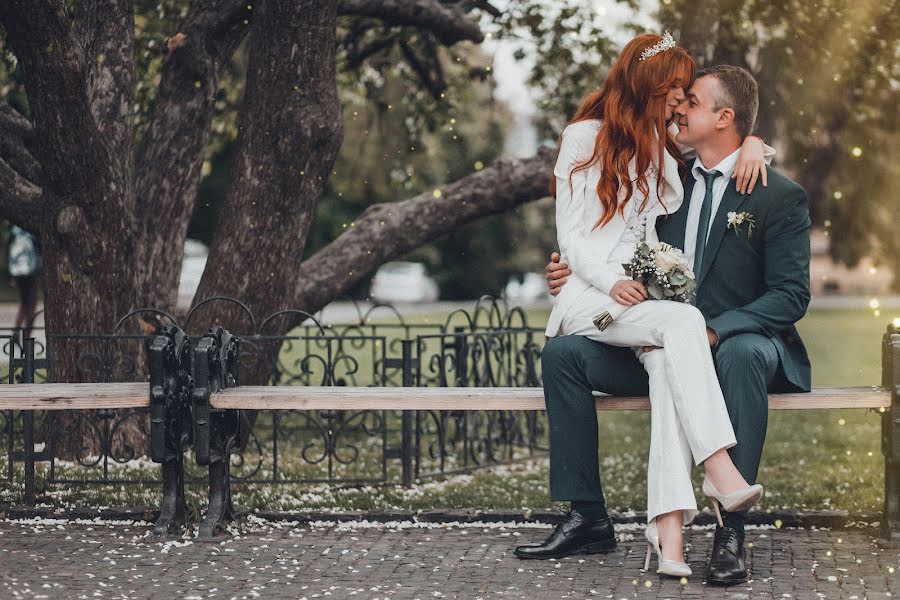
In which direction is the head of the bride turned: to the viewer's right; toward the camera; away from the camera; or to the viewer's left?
to the viewer's right

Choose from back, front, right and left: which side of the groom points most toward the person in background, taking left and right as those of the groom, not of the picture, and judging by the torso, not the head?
right

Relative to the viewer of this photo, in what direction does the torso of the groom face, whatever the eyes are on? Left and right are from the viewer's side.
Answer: facing the viewer and to the left of the viewer

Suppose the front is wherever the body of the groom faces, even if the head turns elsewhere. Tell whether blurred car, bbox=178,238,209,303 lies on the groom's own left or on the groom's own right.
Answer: on the groom's own right

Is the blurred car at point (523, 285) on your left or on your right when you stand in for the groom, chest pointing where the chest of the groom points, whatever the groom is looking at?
on your right

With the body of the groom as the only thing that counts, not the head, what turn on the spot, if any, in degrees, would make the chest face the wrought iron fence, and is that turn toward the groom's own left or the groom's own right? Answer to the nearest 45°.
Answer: approximately 90° to the groom's own right

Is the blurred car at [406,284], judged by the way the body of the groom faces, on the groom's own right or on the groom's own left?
on the groom's own right

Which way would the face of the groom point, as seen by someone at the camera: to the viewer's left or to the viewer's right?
to the viewer's left
